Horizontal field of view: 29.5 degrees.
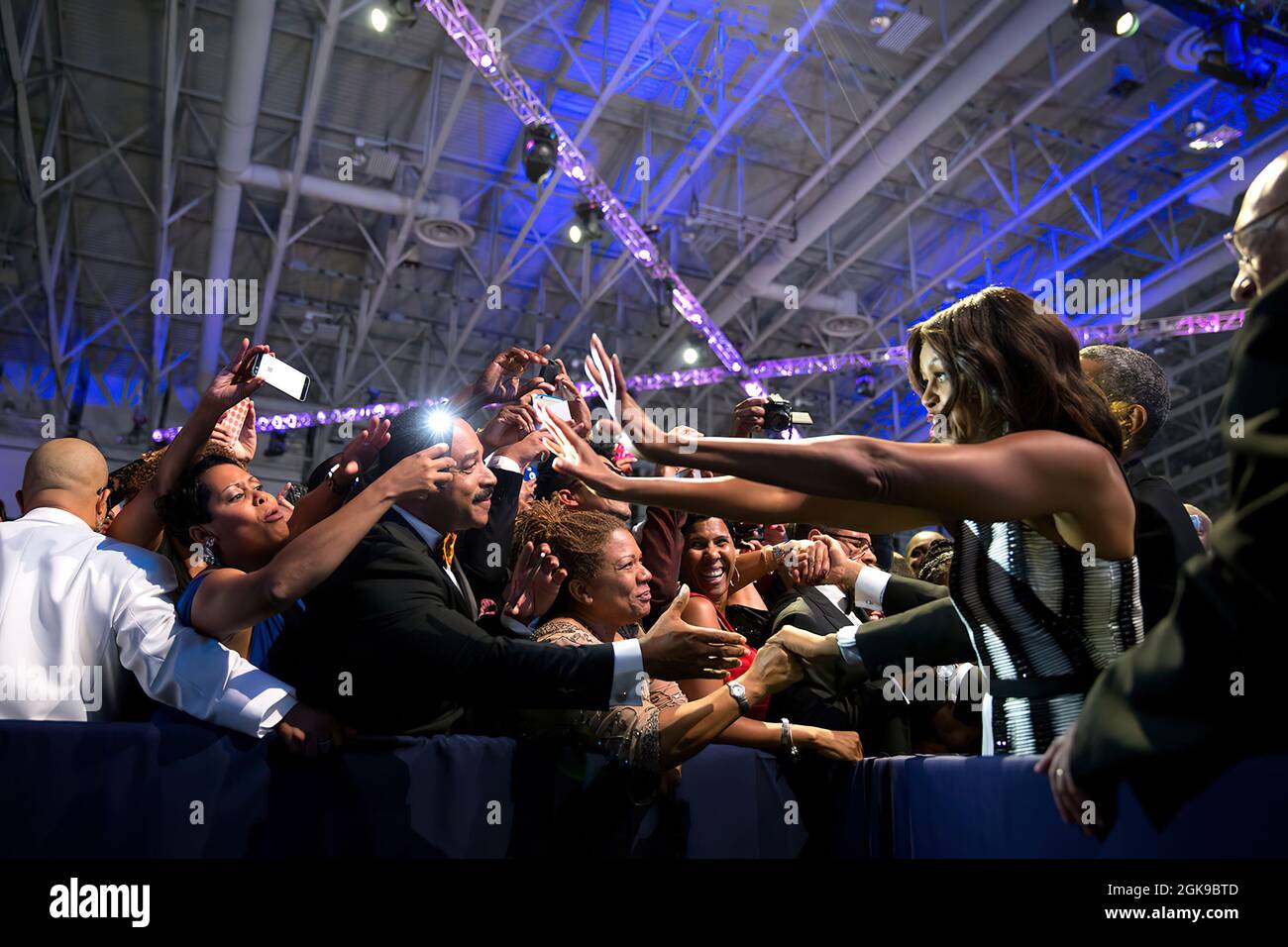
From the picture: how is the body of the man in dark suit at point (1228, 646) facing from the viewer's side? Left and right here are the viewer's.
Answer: facing to the left of the viewer

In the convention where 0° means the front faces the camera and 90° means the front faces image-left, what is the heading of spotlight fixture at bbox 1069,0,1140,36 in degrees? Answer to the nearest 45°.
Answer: approximately 315°

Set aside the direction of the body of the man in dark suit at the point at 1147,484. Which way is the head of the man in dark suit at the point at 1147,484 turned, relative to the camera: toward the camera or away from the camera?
away from the camera

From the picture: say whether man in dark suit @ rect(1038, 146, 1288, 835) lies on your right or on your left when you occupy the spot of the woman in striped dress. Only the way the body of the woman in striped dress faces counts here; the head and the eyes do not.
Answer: on your left

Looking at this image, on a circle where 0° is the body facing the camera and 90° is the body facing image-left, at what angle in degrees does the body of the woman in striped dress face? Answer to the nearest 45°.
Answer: approximately 90°
